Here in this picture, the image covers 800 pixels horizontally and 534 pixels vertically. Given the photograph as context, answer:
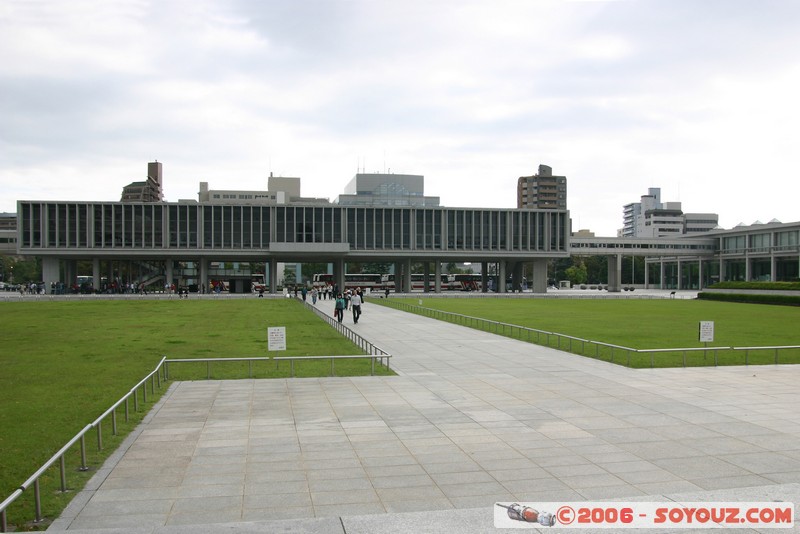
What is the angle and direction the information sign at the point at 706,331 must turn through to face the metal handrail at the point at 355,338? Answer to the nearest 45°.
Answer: approximately 90° to its right

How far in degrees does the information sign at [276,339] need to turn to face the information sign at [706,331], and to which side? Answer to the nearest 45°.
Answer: approximately 90° to its left

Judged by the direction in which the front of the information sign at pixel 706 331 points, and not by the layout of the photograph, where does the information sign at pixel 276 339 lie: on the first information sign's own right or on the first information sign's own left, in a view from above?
on the first information sign's own right

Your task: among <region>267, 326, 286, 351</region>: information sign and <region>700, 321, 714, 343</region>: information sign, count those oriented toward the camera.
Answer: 2

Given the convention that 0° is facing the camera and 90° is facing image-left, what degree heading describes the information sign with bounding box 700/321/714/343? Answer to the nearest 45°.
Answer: approximately 0°

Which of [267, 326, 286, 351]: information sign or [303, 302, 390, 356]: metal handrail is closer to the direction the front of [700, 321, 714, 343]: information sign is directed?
the information sign
